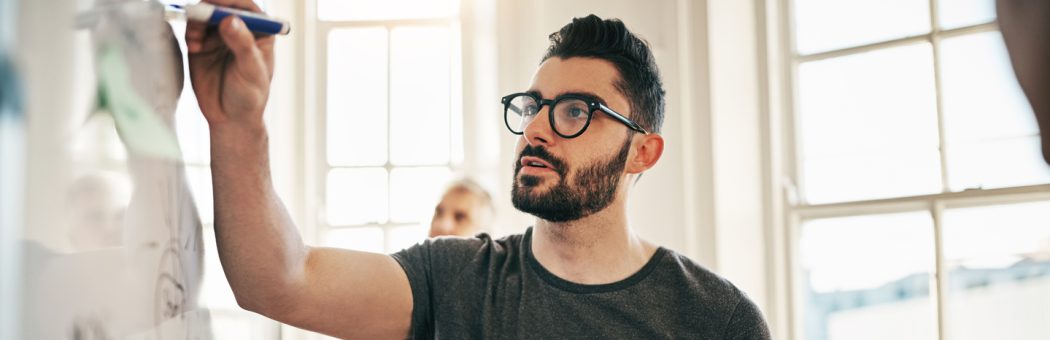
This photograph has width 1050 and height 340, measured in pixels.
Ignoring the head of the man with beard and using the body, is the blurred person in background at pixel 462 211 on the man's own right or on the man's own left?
on the man's own right

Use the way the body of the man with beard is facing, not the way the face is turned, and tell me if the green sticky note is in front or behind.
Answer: in front

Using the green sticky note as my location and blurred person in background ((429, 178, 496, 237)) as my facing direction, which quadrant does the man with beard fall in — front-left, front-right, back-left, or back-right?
front-right

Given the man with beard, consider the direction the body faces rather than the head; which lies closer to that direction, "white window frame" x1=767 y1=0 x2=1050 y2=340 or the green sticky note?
the green sticky note

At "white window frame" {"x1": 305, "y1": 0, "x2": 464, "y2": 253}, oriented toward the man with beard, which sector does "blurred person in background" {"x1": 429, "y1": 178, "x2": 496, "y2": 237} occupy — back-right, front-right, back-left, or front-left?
front-left

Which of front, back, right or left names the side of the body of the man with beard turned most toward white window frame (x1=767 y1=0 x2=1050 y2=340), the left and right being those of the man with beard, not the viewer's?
back

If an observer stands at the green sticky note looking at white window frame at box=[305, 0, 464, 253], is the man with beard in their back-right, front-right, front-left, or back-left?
front-right

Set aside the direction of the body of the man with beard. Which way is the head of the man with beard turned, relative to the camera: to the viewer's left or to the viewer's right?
to the viewer's left
